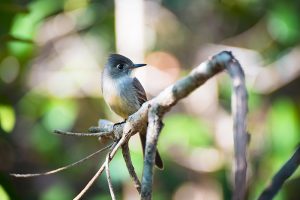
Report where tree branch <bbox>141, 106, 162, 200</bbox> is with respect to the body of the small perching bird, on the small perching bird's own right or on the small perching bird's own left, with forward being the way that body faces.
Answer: on the small perching bird's own left

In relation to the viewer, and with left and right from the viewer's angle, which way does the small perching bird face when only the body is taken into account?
facing the viewer and to the left of the viewer

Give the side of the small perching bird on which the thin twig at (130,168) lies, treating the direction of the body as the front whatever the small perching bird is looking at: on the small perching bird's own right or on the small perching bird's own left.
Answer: on the small perching bird's own left
